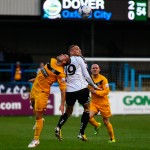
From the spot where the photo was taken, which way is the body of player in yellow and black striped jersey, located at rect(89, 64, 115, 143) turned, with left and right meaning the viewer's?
facing the viewer and to the left of the viewer

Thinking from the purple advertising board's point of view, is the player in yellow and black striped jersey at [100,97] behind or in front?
in front

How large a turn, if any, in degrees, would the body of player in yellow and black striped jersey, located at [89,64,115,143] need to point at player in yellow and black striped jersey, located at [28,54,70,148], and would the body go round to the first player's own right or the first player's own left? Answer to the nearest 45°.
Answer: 0° — they already face them

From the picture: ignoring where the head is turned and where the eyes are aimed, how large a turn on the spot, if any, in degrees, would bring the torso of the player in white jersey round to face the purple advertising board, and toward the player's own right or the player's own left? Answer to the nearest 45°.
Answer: approximately 45° to the player's own left

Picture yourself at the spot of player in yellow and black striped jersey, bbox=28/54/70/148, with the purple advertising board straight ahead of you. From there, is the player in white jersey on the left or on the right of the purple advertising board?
right

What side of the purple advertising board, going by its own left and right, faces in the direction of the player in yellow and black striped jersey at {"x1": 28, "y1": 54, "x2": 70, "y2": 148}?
front

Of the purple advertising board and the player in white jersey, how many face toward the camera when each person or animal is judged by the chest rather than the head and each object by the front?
1
